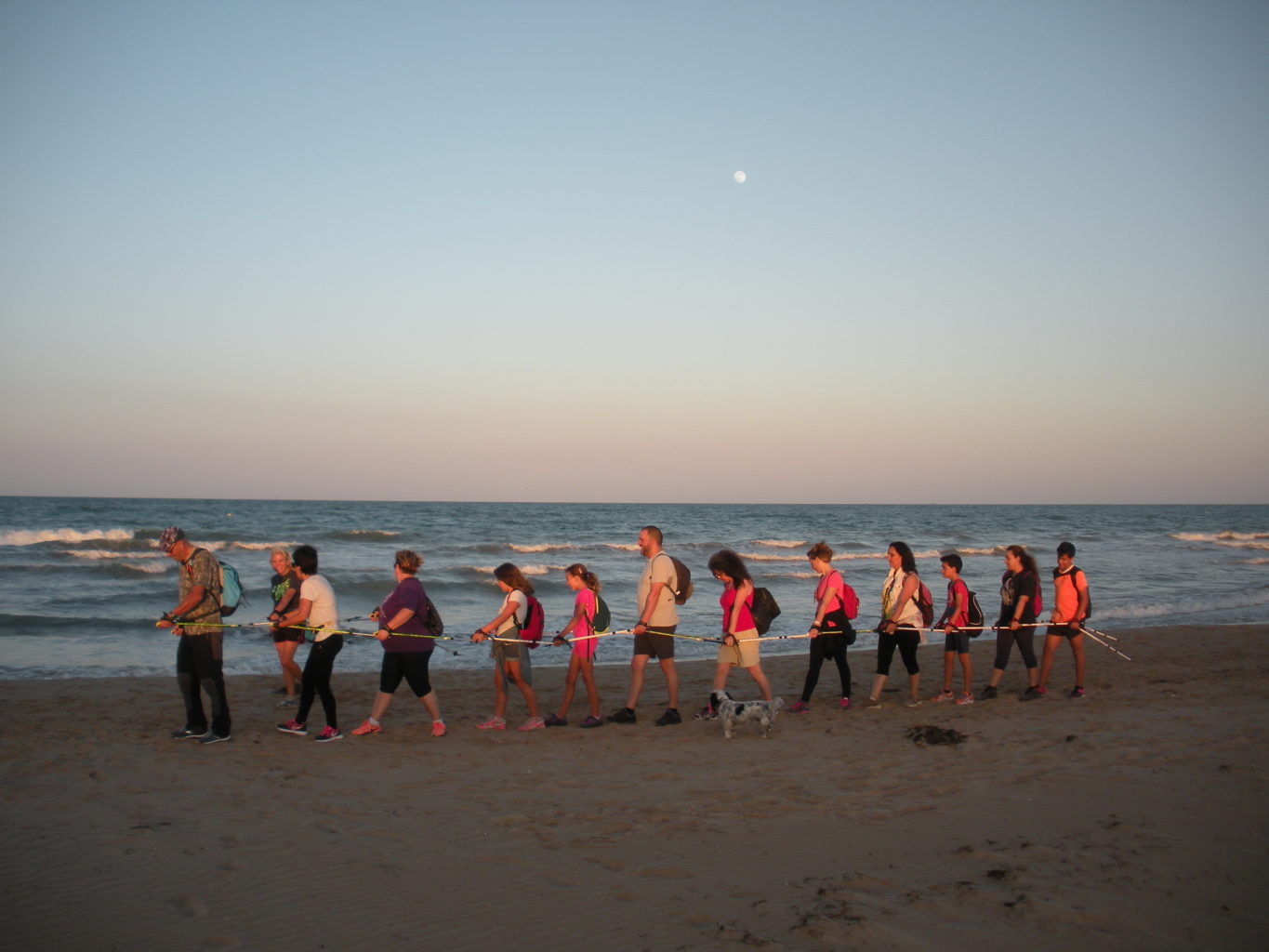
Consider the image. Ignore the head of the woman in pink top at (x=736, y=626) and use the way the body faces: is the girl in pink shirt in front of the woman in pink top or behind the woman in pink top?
in front

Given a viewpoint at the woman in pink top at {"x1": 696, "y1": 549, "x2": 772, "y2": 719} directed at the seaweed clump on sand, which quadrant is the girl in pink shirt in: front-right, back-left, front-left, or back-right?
back-right

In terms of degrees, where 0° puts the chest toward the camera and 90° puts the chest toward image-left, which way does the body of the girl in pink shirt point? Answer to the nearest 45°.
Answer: approximately 90°

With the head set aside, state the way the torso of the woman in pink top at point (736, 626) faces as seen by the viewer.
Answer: to the viewer's left

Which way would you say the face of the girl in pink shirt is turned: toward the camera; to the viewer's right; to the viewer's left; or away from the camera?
to the viewer's left
